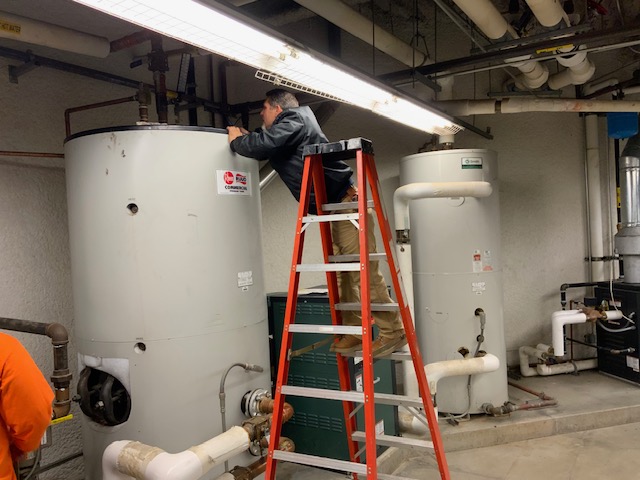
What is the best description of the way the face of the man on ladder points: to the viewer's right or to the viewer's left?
to the viewer's left

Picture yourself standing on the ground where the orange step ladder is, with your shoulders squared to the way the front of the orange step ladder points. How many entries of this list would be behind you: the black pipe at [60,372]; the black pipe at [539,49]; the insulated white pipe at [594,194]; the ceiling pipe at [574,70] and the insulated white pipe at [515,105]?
4

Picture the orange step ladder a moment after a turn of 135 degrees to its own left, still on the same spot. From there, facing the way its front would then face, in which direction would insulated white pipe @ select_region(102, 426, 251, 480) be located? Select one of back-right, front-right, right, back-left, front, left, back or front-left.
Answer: back

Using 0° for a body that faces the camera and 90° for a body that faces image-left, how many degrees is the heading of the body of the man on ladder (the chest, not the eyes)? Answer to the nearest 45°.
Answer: approximately 90°

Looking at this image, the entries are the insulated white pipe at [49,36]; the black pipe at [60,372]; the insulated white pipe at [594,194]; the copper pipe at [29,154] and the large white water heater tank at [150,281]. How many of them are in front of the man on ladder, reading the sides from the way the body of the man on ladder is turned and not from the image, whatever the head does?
4

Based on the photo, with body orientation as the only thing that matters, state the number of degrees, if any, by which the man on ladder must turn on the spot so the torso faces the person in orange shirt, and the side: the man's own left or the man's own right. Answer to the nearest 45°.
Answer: approximately 45° to the man's own left

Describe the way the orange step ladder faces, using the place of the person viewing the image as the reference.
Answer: facing the viewer and to the left of the viewer

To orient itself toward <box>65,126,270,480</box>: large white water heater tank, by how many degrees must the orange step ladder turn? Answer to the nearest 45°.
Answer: approximately 45° to its right

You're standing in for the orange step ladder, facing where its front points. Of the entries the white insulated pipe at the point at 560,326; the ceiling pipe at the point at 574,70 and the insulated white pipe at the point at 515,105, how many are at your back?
3

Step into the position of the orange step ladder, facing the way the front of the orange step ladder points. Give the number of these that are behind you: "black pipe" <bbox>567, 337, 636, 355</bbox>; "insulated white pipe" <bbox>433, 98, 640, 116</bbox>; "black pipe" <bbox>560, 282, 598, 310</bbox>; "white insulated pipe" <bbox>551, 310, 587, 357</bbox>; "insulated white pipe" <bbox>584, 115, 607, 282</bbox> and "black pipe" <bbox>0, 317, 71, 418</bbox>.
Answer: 5

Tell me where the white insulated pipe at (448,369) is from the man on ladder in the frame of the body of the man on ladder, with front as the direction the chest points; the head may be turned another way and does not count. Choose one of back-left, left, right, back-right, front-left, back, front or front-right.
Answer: back-right

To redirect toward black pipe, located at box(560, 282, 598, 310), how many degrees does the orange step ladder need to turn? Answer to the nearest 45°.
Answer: approximately 180°

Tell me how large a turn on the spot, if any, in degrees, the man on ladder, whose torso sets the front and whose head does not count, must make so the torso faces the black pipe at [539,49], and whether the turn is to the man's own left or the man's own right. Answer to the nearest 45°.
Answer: approximately 135° to the man's own right
